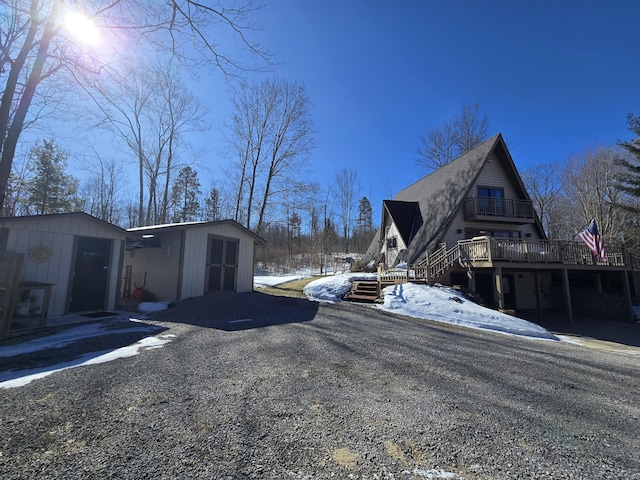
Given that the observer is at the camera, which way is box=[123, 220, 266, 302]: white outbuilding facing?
facing the viewer and to the right of the viewer

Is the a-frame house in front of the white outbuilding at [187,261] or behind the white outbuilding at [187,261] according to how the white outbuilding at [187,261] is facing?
in front

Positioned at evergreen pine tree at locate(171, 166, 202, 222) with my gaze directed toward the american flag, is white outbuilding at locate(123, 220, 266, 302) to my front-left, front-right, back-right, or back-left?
front-right

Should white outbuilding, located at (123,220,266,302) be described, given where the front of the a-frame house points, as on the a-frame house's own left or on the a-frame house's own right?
on the a-frame house's own right

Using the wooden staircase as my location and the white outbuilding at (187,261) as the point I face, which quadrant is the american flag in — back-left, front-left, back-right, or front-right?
back-left

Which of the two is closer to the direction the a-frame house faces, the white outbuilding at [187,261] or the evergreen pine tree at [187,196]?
the white outbuilding

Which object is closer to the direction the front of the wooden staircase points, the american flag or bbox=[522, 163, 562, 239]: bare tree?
the american flag

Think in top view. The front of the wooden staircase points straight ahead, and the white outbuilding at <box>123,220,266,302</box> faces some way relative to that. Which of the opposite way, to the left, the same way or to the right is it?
to the left

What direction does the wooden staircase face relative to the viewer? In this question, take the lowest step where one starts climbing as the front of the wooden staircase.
toward the camera

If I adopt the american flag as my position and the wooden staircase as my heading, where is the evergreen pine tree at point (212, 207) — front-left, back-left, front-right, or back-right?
front-right

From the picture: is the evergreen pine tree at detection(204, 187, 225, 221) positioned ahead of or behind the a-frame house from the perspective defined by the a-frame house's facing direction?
behind

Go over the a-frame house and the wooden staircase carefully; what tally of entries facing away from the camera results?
0

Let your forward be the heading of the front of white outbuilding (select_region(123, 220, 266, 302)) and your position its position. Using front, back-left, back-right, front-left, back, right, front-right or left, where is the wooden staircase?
front-left
